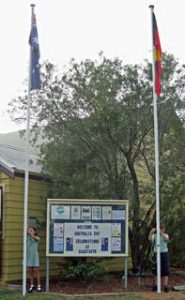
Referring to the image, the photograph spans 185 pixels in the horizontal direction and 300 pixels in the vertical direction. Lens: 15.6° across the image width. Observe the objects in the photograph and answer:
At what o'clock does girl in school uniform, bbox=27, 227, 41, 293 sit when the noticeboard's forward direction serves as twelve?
The girl in school uniform is roughly at 3 o'clock from the noticeboard.

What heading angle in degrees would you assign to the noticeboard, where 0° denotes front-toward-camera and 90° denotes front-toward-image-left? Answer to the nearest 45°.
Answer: approximately 0°

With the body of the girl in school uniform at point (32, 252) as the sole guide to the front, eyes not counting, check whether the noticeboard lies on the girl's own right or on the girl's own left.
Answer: on the girl's own left

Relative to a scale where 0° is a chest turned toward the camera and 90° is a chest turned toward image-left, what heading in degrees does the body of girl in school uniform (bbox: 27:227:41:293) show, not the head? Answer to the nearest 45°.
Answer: approximately 45°

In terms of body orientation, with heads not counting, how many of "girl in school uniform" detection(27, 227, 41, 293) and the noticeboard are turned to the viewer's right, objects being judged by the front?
0
